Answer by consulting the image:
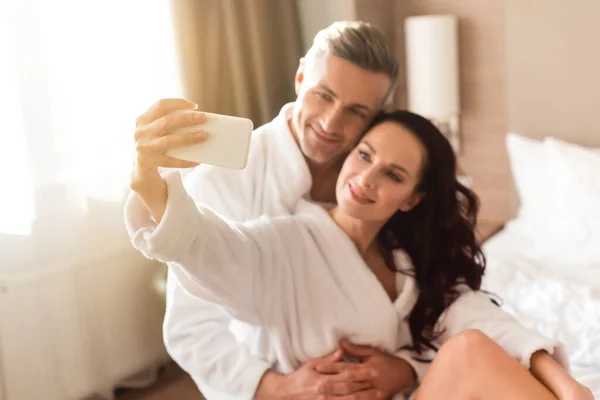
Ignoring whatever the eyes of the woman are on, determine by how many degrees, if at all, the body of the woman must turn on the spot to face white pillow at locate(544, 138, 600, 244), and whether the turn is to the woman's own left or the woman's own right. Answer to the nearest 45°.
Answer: approximately 135° to the woman's own left

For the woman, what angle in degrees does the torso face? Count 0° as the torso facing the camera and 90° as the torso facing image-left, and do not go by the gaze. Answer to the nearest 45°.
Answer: approximately 0°

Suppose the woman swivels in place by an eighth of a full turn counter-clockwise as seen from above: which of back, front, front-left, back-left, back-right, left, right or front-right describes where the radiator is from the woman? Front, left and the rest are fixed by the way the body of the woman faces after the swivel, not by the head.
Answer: back

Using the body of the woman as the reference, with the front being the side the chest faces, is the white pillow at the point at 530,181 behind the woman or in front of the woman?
behind
